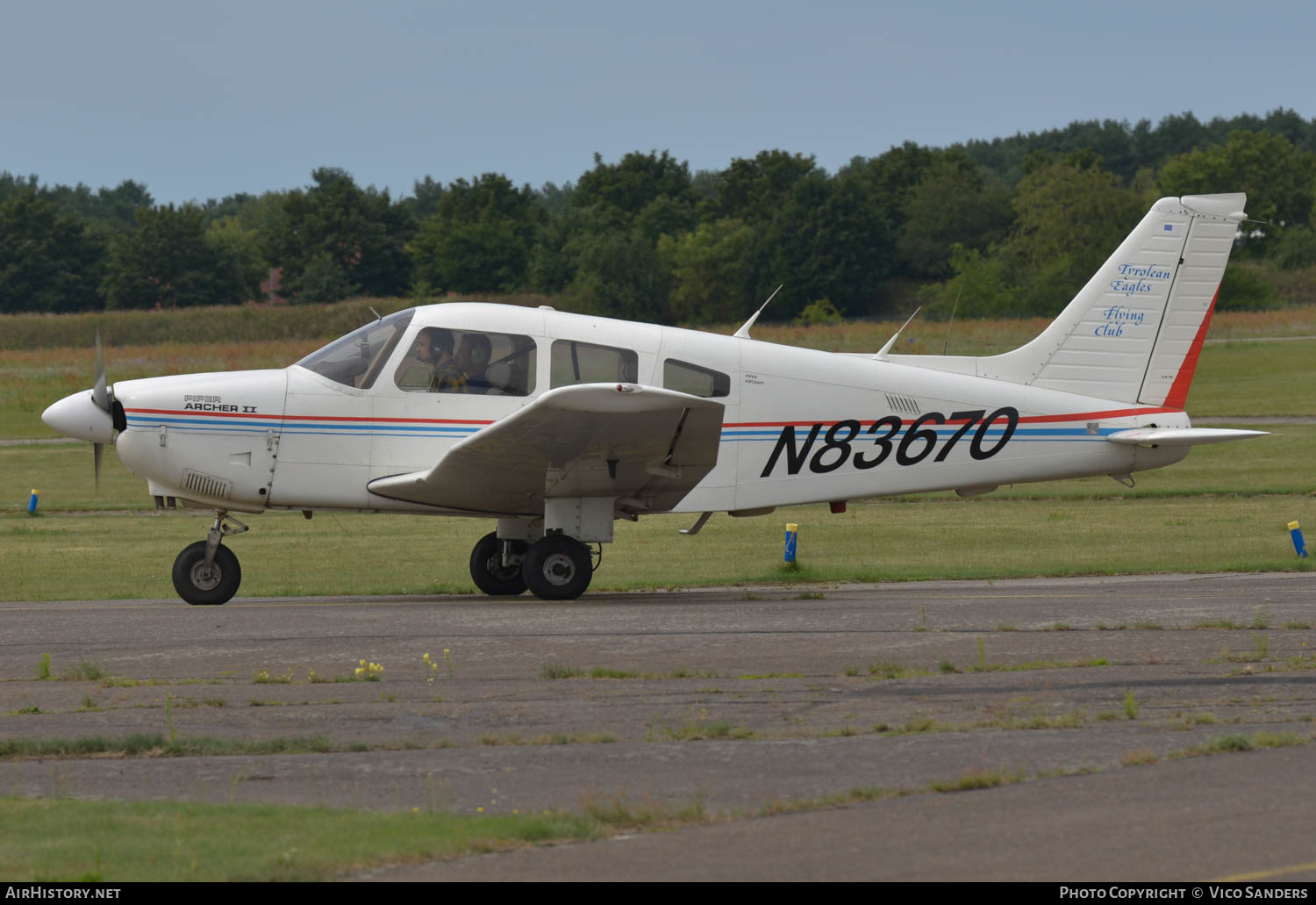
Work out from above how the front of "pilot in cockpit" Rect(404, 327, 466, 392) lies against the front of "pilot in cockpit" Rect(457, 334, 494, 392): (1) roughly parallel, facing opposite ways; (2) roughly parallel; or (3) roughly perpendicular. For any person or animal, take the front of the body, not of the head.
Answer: roughly parallel

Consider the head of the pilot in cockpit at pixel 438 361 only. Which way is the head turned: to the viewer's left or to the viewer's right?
to the viewer's left

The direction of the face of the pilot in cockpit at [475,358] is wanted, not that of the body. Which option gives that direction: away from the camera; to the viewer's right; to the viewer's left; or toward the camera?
to the viewer's left

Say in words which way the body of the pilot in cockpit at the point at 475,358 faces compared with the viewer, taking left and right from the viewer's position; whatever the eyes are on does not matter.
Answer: facing to the left of the viewer

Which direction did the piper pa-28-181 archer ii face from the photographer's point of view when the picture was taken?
facing to the left of the viewer

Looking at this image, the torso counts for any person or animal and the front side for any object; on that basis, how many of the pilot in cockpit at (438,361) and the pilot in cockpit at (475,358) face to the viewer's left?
2

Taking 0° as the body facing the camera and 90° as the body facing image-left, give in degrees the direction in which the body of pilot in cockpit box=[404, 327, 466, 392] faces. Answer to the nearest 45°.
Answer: approximately 90°
